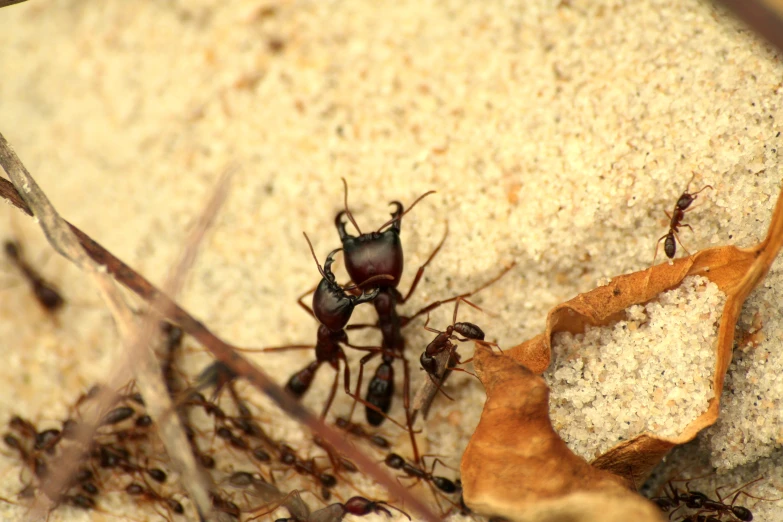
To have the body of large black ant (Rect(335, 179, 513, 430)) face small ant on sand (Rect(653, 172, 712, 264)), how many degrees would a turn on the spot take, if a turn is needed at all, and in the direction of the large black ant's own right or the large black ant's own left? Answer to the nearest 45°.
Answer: approximately 135° to the large black ant's own right

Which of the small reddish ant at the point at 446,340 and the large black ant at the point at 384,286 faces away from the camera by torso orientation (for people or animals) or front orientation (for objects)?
the large black ant

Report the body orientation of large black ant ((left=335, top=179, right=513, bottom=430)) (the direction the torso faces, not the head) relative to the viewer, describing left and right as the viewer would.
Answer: facing away from the viewer

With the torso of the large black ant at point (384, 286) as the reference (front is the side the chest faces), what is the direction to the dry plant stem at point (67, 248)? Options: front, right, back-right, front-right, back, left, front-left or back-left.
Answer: back-left

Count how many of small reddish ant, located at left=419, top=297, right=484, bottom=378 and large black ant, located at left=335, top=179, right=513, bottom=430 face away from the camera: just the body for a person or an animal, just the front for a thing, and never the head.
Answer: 1
